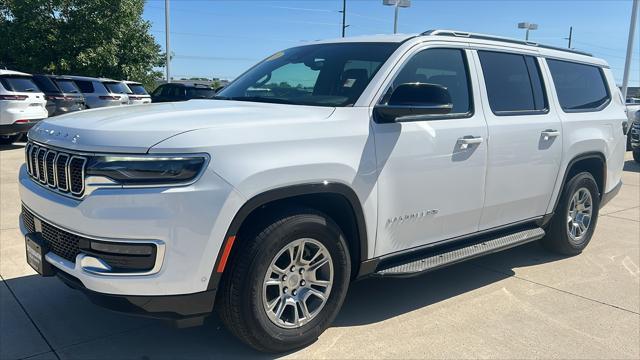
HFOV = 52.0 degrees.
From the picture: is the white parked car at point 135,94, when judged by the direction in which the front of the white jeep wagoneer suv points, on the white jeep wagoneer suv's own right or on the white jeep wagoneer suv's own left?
on the white jeep wagoneer suv's own right

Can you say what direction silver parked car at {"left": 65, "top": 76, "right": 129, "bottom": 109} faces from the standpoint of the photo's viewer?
facing away from the viewer and to the left of the viewer

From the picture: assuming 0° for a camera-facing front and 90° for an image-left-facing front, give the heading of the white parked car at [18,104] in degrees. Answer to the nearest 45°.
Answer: approximately 135°

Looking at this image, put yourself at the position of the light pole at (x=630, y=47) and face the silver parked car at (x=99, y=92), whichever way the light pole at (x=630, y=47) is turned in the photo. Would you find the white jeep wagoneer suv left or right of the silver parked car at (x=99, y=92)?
left

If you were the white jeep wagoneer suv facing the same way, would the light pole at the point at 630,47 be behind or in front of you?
behind

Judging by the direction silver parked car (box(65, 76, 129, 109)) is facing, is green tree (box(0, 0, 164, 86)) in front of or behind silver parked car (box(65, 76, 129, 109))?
in front

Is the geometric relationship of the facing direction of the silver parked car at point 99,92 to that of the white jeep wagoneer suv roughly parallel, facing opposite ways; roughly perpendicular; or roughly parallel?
roughly perpendicular

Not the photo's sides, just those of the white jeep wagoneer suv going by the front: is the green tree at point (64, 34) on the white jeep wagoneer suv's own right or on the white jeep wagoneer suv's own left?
on the white jeep wagoneer suv's own right

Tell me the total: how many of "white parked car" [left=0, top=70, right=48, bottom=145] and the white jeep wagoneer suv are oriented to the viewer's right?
0

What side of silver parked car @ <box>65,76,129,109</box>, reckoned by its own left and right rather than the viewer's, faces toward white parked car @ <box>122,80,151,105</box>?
right

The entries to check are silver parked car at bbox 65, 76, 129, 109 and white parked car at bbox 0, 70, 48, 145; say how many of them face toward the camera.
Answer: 0

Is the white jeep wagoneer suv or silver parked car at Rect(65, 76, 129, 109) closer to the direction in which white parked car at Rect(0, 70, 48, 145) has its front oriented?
the silver parked car

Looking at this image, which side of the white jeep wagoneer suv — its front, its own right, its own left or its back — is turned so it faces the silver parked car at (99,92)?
right
